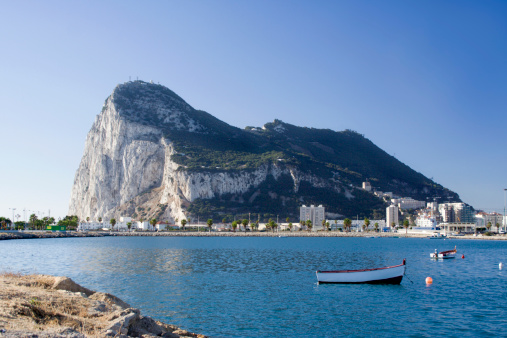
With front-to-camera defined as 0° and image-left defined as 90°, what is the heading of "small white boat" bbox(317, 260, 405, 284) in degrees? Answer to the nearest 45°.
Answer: approximately 270°
